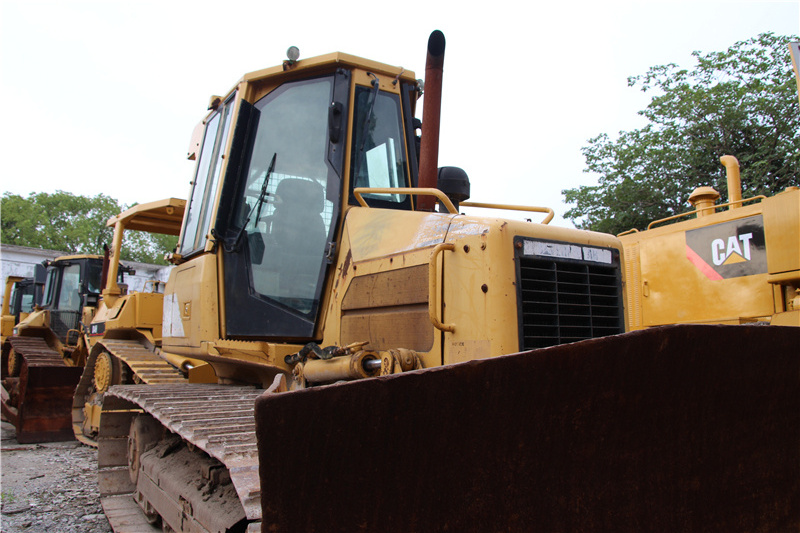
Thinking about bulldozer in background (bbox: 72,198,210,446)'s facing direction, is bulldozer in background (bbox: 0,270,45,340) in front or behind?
behind

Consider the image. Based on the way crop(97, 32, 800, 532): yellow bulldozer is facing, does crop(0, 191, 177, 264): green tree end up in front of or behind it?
behind

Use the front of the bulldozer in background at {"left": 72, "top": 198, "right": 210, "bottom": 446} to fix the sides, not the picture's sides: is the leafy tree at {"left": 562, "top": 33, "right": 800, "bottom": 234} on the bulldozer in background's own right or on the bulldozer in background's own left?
on the bulldozer in background's own left

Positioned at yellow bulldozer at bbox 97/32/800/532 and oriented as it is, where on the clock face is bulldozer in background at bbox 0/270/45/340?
The bulldozer in background is roughly at 6 o'clock from the yellow bulldozer.

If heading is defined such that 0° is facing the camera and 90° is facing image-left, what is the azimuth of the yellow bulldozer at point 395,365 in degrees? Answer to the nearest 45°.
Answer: approximately 315°

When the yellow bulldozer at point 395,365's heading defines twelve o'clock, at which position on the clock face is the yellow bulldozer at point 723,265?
the yellow bulldozer at point 723,265 is roughly at 9 o'clock from the yellow bulldozer at point 395,365.

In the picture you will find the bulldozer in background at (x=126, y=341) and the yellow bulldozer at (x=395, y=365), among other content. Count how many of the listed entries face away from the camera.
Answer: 0

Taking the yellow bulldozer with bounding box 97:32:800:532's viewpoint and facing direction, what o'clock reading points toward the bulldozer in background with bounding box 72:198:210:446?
The bulldozer in background is roughly at 6 o'clock from the yellow bulldozer.

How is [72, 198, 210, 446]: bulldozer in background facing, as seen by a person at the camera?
facing the viewer and to the right of the viewer

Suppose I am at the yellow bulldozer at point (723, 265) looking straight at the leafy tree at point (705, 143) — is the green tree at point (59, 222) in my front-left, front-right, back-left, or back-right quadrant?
front-left

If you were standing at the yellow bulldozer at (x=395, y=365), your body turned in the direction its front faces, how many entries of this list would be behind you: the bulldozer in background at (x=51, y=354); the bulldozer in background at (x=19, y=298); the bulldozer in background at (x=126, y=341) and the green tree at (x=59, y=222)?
4
